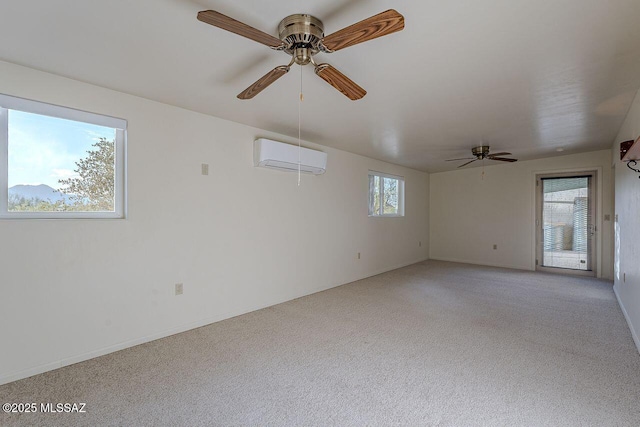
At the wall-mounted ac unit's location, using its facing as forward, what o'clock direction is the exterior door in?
The exterior door is roughly at 10 o'clock from the wall-mounted ac unit.

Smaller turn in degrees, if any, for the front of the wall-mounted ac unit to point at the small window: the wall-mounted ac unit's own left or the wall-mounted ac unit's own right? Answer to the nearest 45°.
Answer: approximately 90° to the wall-mounted ac unit's own left

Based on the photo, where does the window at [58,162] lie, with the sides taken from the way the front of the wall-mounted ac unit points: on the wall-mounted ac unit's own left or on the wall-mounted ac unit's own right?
on the wall-mounted ac unit's own right

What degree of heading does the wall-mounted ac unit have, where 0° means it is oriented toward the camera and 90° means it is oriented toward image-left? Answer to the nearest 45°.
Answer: approximately 315°

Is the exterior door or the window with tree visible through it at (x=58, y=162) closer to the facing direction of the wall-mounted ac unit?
the exterior door

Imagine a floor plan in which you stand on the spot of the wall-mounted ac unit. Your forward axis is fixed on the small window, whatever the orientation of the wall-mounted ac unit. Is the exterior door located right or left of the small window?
right
